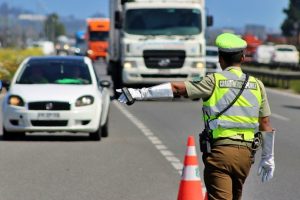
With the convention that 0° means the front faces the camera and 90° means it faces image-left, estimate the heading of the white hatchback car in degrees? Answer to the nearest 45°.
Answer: approximately 0°

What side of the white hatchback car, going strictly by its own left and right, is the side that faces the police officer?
front

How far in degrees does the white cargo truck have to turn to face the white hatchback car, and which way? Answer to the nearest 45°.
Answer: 0° — it already faces it

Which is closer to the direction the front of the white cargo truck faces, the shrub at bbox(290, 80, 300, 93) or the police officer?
the police officer

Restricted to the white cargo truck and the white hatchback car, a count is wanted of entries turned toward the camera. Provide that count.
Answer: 2

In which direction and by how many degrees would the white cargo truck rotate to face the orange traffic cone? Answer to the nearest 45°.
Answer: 0° — it already faces it

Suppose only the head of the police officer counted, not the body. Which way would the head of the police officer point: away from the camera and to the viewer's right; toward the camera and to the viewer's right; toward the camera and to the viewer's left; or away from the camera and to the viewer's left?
away from the camera and to the viewer's left

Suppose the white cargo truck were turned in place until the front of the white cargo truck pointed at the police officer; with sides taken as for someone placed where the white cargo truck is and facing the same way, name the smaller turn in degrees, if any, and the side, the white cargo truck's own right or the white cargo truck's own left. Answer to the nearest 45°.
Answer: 0° — it already faces them

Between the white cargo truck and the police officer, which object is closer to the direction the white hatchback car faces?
the police officer

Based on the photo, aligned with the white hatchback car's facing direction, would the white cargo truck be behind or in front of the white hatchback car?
behind
